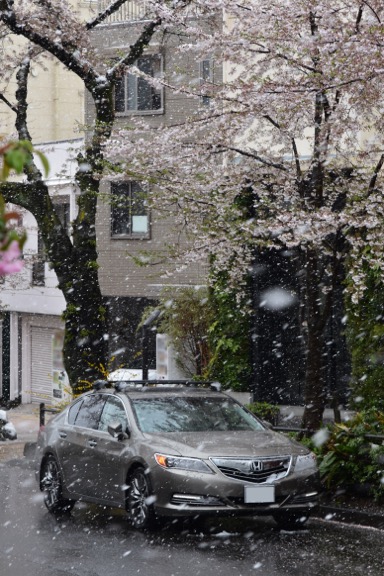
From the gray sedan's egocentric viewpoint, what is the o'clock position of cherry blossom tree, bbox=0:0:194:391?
The cherry blossom tree is roughly at 7 o'clock from the gray sedan.

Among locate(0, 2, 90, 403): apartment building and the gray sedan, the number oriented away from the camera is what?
0

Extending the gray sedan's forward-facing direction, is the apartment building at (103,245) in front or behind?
behind

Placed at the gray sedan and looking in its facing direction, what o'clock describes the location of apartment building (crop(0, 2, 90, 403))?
The apartment building is roughly at 7 o'clock from the gray sedan.

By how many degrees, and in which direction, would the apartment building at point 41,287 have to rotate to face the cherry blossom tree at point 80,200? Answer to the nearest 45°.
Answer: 0° — it already faces it

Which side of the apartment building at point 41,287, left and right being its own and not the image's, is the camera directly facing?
front

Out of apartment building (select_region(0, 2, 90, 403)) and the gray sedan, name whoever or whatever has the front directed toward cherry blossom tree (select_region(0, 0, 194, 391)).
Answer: the apartment building

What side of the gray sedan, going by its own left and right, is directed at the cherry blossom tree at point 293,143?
left

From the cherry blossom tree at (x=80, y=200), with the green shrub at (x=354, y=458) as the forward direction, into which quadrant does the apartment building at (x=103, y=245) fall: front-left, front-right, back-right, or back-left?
back-left
